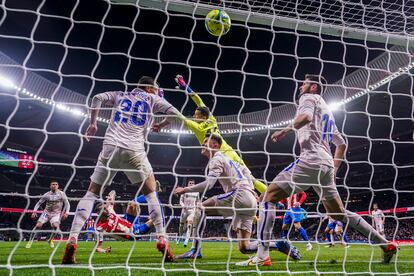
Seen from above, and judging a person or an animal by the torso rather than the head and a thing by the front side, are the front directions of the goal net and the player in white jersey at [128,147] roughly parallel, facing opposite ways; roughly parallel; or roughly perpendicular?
roughly parallel

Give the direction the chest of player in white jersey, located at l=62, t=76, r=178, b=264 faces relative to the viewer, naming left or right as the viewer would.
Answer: facing away from the viewer

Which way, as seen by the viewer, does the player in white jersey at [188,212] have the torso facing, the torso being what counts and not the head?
toward the camera

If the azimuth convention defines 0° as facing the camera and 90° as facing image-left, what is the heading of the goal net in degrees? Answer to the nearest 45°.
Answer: approximately 180°

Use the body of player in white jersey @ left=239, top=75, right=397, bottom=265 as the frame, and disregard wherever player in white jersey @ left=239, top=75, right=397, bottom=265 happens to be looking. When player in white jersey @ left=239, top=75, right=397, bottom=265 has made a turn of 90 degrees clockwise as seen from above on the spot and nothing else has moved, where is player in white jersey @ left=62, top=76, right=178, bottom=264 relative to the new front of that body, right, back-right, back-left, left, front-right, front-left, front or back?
back-left

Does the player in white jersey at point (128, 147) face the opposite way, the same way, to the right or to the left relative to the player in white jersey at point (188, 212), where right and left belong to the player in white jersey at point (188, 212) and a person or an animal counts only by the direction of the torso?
the opposite way

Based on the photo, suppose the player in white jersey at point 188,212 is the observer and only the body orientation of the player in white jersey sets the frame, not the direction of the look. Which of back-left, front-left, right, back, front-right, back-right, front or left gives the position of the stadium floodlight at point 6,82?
back-right

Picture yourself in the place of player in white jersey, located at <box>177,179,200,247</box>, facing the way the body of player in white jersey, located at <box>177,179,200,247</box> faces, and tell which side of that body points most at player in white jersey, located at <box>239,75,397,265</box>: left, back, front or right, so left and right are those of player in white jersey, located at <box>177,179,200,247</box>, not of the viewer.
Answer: front

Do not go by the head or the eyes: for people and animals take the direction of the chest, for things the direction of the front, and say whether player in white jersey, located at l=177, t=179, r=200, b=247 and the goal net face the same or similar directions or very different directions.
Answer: very different directions

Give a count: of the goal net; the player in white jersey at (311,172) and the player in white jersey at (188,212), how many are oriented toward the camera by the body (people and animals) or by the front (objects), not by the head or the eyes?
1

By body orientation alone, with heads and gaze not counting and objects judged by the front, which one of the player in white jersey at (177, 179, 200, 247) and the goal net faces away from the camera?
the goal net

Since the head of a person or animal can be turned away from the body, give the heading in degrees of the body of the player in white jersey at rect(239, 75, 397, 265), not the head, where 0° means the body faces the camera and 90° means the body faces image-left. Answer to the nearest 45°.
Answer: approximately 135°
